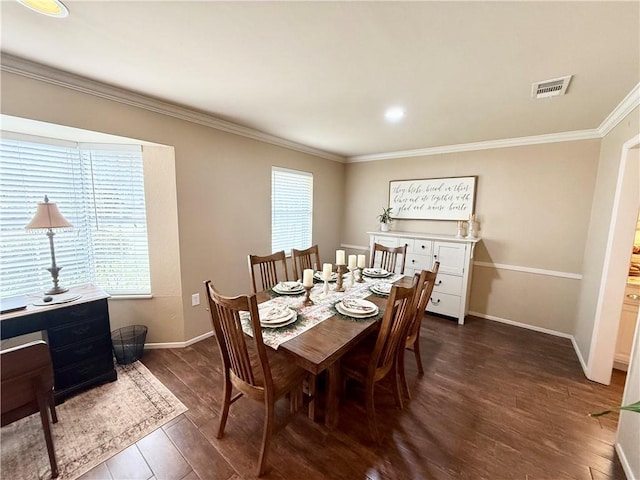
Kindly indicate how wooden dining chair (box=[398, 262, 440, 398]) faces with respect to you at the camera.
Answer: facing away from the viewer and to the left of the viewer

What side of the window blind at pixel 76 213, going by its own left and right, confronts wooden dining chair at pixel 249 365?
front

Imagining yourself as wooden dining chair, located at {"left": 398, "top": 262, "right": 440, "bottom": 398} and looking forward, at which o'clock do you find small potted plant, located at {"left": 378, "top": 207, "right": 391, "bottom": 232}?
The small potted plant is roughly at 1 o'clock from the wooden dining chair.

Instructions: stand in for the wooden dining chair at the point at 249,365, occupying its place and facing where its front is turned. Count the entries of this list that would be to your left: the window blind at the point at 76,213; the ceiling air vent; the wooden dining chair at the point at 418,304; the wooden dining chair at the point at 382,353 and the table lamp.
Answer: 2

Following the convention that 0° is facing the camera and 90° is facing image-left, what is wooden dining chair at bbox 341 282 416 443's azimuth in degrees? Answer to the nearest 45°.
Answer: approximately 135°

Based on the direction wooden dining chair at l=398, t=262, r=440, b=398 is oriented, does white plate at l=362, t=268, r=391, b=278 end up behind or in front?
in front

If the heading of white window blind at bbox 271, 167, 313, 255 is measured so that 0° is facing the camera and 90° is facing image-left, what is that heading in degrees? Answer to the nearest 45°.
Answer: approximately 315°

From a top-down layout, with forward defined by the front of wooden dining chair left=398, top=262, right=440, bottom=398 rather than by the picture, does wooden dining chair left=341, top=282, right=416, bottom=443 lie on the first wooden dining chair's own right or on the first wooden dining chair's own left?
on the first wooden dining chair's own left

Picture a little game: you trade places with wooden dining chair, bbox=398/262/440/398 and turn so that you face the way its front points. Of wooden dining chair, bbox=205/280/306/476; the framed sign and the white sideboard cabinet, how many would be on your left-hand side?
1
